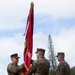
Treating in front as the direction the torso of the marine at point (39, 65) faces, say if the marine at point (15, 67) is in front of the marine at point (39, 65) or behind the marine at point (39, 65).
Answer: in front
